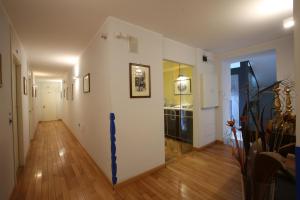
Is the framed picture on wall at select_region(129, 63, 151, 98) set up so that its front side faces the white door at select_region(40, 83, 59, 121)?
no

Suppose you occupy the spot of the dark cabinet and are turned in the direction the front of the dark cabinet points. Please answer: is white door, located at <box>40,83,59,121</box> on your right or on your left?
on your right

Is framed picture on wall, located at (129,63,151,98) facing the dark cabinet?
no

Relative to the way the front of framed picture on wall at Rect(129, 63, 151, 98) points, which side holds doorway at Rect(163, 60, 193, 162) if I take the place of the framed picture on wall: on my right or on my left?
on my left

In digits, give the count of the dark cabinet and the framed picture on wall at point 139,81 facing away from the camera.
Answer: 0

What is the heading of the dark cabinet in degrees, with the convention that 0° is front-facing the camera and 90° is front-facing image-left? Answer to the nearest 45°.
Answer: approximately 45°

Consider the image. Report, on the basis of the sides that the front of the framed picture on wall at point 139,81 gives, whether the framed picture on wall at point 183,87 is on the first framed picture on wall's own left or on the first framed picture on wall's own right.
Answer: on the first framed picture on wall's own left
